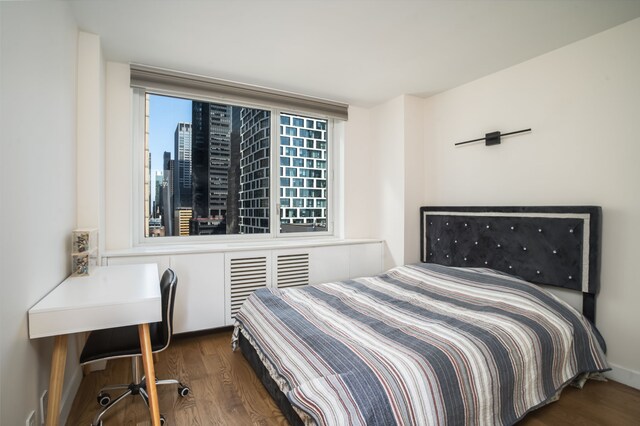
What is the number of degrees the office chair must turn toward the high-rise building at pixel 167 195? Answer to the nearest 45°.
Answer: approximately 90° to its right

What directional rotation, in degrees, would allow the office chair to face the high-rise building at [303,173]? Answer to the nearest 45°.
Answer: approximately 135° to its right

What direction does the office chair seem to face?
to the viewer's left

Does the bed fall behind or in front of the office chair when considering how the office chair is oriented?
behind

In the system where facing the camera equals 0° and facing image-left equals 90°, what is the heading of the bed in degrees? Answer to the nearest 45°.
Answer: approximately 45°

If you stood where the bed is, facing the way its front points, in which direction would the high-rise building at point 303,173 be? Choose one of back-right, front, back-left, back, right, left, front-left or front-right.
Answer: right

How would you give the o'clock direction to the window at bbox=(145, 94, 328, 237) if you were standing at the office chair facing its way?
The window is roughly at 4 o'clock from the office chair.
